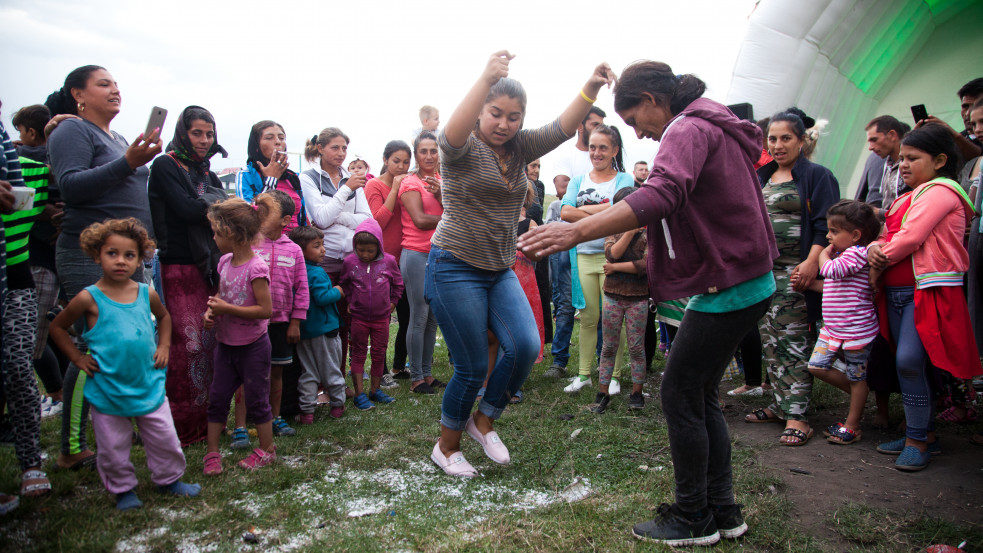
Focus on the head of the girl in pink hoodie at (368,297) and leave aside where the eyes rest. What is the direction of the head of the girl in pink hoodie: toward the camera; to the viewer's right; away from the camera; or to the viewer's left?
toward the camera

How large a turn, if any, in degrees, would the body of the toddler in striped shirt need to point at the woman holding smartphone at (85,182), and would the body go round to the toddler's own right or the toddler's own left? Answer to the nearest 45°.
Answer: approximately 45° to the toddler's own left

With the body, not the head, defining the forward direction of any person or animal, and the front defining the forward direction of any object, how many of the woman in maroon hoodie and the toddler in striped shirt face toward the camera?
0

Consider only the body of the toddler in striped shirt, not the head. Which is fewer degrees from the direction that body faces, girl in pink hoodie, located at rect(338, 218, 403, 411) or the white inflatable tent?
the girl in pink hoodie

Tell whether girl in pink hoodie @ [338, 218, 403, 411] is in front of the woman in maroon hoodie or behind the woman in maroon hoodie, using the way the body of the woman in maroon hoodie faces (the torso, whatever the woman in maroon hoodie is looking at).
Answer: in front

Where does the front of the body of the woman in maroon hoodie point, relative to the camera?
to the viewer's left

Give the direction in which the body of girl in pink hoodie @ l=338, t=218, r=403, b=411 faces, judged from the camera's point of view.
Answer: toward the camera

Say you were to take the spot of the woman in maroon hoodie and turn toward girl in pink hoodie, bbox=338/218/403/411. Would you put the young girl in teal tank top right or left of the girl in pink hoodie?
left

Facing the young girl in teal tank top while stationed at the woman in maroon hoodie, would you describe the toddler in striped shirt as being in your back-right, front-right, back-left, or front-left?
back-right

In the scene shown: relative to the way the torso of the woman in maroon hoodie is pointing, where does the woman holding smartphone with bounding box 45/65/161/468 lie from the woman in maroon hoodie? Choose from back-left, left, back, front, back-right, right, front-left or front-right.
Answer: front

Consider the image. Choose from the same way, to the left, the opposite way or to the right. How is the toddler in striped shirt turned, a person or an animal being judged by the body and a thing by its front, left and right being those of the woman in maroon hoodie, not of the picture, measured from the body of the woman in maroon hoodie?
the same way

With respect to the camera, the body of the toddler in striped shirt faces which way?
to the viewer's left

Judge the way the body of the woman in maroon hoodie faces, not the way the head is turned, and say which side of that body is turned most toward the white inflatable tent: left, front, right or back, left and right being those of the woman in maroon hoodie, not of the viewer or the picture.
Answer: right

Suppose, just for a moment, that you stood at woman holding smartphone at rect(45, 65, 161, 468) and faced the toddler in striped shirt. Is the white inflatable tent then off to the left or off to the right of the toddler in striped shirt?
left

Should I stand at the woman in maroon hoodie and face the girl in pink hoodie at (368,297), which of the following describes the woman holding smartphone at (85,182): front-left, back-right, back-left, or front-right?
front-left

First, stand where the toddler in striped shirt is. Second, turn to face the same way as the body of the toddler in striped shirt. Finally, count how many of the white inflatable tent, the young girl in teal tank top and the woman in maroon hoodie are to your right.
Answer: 1

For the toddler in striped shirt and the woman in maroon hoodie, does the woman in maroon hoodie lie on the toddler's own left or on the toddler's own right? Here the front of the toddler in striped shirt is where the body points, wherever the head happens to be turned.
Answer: on the toddler's own left

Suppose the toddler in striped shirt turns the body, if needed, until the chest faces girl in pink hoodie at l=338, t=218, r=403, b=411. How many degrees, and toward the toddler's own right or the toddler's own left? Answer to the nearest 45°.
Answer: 0° — they already face them
